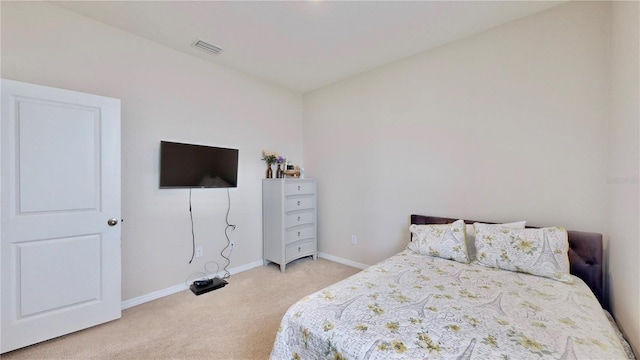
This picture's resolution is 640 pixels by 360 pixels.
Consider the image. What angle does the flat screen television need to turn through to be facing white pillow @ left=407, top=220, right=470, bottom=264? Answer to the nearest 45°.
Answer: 0° — it already faces it

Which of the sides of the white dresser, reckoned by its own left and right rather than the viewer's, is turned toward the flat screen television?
right

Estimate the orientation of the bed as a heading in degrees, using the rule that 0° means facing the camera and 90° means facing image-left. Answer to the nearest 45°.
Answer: approximately 45°

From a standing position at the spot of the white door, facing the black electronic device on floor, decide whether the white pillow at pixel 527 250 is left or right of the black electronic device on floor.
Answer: right

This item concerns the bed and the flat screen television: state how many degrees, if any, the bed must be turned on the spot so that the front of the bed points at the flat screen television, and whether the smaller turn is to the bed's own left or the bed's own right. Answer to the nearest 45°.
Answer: approximately 45° to the bed's own right

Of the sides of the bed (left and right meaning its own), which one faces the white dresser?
right

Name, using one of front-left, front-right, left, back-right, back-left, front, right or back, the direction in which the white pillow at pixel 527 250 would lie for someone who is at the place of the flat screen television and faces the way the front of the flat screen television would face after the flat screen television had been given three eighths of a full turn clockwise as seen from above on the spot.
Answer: back-left

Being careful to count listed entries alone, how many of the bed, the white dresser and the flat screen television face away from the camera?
0

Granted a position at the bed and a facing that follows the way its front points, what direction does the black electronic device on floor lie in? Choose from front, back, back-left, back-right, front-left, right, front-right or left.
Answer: front-right

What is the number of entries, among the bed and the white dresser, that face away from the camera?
0

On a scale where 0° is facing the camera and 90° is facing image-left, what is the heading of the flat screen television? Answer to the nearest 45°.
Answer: approximately 315°

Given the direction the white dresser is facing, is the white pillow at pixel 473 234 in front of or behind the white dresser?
in front

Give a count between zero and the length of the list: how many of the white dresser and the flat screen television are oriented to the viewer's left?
0
